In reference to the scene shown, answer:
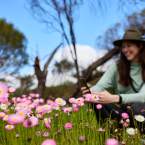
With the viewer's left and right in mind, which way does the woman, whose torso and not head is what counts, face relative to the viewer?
facing the viewer and to the left of the viewer

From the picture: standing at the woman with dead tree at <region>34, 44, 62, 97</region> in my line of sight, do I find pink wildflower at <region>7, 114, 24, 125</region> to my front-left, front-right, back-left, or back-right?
back-left

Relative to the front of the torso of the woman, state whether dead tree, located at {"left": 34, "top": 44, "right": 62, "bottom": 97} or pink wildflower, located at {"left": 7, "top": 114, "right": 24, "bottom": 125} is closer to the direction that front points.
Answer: the pink wildflower

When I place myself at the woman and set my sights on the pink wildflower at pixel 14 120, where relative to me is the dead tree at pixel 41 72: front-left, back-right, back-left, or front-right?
back-right

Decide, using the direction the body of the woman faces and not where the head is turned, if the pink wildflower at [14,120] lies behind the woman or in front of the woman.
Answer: in front
